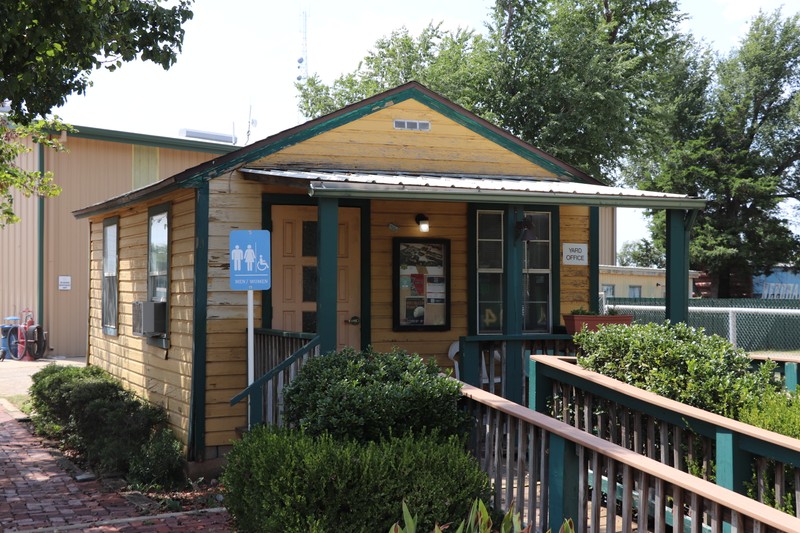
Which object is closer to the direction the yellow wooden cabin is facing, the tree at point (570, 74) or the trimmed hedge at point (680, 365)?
the trimmed hedge

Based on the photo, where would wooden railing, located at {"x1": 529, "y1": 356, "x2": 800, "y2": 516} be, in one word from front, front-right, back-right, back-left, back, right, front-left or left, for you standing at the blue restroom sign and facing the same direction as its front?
front-left

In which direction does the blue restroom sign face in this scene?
toward the camera

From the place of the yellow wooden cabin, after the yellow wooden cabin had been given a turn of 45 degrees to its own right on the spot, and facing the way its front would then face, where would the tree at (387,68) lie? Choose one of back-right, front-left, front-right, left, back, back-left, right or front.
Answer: back

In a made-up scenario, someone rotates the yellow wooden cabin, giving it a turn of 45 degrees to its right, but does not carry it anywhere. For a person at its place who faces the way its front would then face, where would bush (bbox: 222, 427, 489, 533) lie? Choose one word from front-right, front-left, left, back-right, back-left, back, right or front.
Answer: front

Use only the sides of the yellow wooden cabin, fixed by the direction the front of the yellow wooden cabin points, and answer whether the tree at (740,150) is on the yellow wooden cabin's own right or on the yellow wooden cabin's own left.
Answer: on the yellow wooden cabin's own left

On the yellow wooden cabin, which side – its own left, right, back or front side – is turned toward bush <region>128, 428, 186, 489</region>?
right

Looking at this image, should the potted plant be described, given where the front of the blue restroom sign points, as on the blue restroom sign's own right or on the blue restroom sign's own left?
on the blue restroom sign's own left

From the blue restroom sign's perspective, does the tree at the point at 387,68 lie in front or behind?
behind

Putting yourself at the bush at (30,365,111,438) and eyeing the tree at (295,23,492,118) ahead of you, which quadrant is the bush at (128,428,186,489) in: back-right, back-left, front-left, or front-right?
back-right

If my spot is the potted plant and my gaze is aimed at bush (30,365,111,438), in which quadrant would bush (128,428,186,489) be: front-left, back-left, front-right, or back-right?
front-left

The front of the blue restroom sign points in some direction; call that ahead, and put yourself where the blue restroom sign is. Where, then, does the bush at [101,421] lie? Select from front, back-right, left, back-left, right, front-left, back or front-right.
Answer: back-right

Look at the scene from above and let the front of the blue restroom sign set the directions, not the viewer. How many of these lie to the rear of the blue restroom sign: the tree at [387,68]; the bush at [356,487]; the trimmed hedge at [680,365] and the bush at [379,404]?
1
